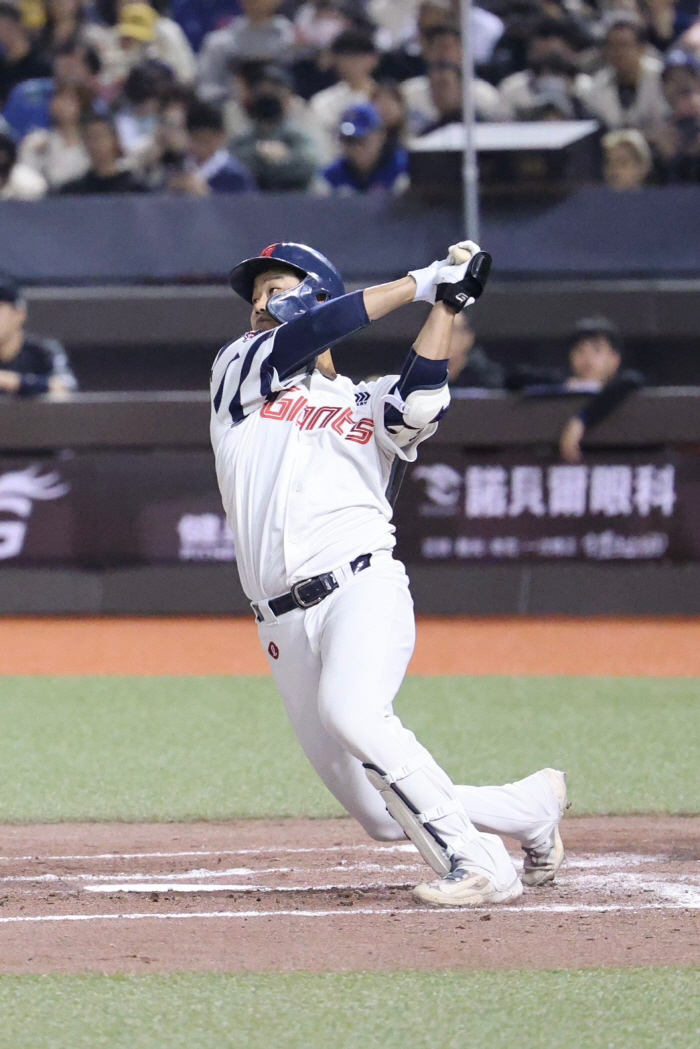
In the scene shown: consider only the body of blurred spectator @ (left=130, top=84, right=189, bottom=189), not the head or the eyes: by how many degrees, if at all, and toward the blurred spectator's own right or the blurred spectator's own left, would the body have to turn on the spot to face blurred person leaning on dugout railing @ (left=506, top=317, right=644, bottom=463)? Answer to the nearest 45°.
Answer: approximately 45° to the blurred spectator's own left

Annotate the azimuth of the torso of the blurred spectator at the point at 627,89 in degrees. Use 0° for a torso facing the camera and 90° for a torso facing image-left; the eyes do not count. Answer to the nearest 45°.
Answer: approximately 0°

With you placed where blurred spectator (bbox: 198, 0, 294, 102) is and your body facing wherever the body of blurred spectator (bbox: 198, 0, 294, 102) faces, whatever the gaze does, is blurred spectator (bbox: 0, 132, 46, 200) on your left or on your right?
on your right

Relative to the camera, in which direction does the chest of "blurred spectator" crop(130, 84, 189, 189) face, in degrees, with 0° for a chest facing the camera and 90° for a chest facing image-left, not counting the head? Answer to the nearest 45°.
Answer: approximately 0°

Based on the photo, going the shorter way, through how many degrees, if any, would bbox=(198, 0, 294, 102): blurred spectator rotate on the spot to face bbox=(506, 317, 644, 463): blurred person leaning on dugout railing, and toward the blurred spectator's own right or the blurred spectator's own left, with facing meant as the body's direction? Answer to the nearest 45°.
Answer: approximately 45° to the blurred spectator's own left
